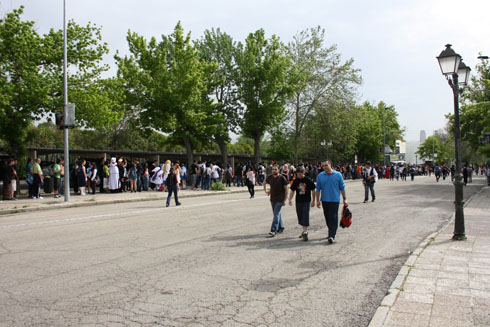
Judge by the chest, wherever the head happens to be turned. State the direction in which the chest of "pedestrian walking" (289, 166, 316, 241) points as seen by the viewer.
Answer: toward the camera

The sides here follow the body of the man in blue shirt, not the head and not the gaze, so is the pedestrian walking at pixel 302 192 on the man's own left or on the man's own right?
on the man's own right

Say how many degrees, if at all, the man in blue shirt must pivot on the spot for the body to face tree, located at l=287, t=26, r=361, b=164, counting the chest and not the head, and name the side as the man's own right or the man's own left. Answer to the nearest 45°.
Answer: approximately 180°

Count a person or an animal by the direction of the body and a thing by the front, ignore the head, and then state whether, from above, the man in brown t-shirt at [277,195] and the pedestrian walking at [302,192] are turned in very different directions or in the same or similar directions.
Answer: same or similar directions

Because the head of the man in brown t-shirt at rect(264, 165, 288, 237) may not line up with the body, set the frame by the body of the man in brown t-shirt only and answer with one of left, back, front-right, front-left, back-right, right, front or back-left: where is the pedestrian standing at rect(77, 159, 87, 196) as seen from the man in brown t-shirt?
back-right

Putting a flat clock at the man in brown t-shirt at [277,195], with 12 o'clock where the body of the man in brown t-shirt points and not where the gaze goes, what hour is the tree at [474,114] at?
The tree is roughly at 7 o'clock from the man in brown t-shirt.

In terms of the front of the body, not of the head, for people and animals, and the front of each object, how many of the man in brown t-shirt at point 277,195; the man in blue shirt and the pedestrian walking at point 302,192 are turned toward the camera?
3

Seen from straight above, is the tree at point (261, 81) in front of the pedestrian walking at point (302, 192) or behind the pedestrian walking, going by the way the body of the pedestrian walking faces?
behind

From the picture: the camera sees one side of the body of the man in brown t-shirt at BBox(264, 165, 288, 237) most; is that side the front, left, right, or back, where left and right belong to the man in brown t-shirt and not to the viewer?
front

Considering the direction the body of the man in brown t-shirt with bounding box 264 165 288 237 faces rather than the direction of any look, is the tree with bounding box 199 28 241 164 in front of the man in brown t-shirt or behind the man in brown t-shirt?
behind

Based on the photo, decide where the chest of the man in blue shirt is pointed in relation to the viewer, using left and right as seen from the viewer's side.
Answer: facing the viewer

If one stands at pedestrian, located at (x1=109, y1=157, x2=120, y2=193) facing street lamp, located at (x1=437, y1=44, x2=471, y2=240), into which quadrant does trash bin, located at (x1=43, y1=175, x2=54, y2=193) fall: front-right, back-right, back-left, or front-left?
back-right

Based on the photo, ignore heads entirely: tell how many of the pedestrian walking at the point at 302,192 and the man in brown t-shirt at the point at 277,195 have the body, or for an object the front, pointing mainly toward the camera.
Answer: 2

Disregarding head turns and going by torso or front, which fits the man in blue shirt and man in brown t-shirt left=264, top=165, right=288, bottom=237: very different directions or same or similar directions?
same or similar directions

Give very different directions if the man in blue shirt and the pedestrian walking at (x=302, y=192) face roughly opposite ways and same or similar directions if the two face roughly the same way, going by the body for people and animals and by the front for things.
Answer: same or similar directions
